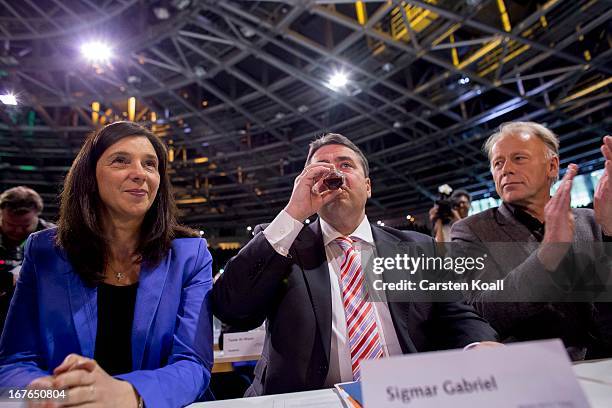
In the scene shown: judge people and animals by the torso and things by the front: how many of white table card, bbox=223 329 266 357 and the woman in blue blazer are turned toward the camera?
2

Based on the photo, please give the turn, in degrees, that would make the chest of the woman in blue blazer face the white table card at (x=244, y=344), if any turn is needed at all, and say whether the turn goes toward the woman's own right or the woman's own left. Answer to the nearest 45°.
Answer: approximately 135° to the woman's own left

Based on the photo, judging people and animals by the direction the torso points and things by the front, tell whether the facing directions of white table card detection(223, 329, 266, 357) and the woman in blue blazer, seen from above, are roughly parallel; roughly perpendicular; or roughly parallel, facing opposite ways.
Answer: roughly parallel

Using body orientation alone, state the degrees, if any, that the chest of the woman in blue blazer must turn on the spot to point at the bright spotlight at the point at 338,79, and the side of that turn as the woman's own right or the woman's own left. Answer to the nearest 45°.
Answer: approximately 135° to the woman's own left

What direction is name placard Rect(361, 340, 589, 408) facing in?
toward the camera

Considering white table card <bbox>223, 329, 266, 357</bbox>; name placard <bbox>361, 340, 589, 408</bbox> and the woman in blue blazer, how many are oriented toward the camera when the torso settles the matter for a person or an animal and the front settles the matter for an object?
3

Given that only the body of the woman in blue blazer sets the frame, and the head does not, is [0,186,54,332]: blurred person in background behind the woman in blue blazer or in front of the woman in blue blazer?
behind

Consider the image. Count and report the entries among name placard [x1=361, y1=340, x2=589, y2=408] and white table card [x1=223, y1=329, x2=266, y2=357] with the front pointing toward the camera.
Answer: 2

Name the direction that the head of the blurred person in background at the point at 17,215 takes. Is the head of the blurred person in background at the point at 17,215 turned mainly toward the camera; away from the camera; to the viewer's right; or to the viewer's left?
toward the camera

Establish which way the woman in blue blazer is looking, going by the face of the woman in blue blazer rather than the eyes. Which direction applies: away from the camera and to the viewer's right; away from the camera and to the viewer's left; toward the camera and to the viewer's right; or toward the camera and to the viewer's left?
toward the camera and to the viewer's right

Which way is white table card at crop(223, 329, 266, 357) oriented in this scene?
toward the camera

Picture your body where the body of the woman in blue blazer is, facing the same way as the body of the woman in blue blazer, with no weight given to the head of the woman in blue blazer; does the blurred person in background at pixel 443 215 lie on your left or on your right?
on your left
